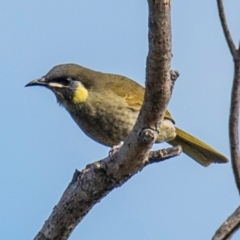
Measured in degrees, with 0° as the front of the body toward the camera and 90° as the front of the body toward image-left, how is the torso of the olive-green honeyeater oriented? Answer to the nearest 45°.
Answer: approximately 90°
